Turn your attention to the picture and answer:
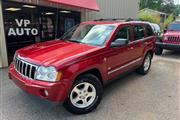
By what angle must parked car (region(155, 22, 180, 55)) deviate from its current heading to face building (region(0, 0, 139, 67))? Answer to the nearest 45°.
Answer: approximately 45° to its right

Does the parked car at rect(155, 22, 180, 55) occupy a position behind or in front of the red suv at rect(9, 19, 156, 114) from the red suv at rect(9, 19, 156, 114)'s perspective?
behind

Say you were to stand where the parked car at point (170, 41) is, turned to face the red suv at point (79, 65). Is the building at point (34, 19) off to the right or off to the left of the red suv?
right

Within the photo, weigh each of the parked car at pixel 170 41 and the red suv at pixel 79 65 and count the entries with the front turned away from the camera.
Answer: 0

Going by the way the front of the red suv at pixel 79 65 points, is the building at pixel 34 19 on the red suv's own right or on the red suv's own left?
on the red suv's own right

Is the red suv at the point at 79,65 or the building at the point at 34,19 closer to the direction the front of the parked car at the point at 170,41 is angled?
the red suv

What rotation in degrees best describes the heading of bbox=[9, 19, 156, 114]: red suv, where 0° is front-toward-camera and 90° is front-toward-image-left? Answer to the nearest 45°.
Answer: approximately 45°
